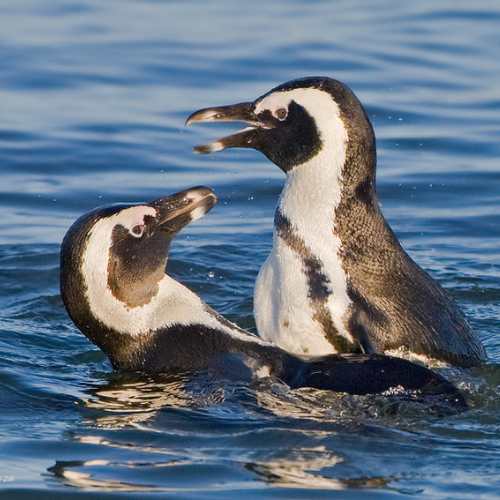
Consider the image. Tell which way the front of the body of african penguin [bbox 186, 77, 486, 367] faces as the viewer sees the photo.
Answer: to the viewer's left
